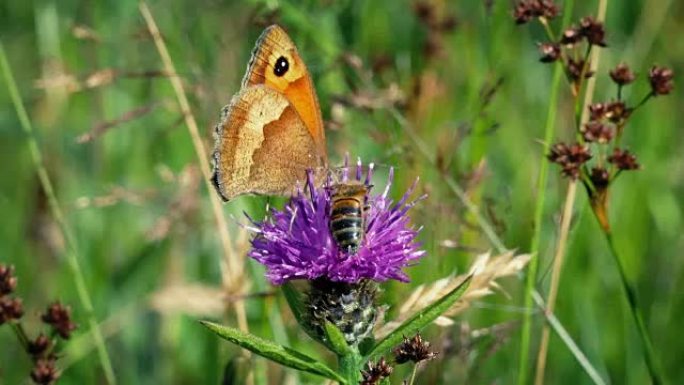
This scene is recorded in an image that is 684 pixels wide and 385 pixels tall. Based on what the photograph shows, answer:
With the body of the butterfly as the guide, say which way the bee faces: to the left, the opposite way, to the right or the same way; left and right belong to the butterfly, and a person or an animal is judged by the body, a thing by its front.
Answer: to the left

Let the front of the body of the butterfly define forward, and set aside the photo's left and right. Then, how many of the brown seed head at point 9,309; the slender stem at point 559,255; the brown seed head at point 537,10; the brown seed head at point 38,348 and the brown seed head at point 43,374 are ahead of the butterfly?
2

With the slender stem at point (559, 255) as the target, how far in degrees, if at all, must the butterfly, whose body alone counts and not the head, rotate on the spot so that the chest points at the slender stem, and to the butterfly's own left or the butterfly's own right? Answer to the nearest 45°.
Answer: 0° — it already faces it

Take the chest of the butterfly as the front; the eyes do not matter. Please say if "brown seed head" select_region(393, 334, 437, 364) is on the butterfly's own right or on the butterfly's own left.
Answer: on the butterfly's own right

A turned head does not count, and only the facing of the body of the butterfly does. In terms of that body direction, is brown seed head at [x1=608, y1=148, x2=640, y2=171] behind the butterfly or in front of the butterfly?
in front

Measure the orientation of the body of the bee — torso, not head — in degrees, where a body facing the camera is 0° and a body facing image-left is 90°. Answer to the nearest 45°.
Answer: approximately 180°

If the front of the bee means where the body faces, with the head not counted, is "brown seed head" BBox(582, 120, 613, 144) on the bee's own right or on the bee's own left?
on the bee's own right

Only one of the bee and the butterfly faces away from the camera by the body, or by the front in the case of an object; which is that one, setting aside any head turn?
the bee

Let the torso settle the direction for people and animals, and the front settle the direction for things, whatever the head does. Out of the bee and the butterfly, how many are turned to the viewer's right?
1

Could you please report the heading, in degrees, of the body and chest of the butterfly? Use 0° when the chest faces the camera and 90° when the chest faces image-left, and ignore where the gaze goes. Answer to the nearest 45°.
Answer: approximately 270°
